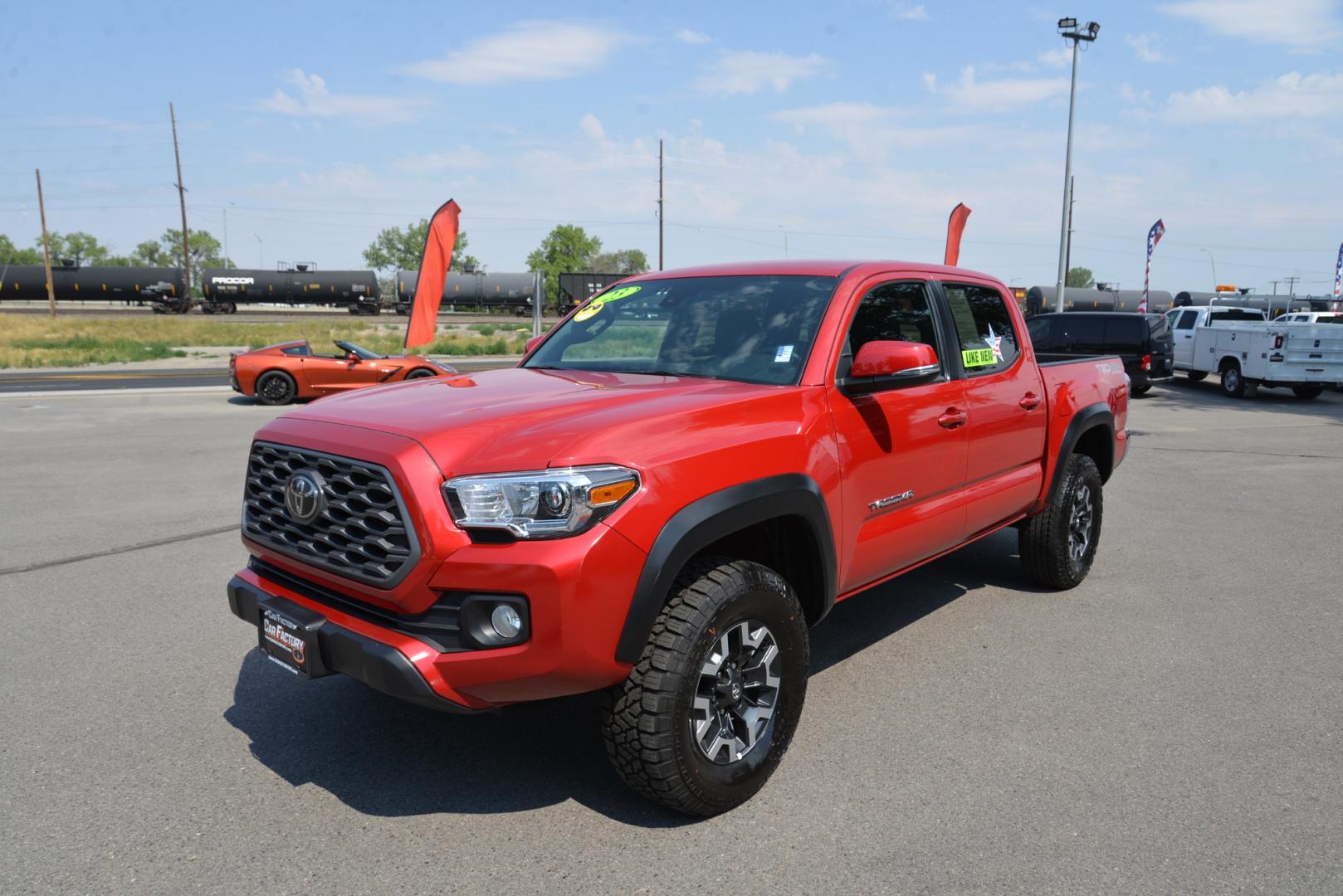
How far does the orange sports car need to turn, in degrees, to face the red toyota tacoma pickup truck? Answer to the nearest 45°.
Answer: approximately 90° to its right

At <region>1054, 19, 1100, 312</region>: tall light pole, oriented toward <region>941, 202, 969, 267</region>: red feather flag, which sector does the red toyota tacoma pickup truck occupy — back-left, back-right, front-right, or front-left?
front-left

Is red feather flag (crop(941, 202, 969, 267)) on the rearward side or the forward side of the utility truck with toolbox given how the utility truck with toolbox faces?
on the forward side

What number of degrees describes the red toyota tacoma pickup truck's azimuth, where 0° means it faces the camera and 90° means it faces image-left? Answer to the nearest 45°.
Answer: approximately 45°

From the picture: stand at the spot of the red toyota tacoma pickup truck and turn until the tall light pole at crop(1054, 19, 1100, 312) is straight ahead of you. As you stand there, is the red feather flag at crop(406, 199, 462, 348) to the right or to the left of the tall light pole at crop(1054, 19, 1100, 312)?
left

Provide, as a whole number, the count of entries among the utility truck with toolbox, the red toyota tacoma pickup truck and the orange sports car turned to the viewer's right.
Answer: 1

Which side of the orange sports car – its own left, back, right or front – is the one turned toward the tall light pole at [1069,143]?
front

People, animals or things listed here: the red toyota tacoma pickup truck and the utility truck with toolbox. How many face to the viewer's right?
0

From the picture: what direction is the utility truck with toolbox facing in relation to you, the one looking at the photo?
facing away from the viewer and to the left of the viewer

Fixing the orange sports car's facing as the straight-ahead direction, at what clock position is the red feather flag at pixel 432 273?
The red feather flag is roughly at 10 o'clock from the orange sports car.

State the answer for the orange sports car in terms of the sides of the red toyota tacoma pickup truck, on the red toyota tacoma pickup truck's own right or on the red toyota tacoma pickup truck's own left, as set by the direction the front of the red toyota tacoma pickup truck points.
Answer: on the red toyota tacoma pickup truck's own right

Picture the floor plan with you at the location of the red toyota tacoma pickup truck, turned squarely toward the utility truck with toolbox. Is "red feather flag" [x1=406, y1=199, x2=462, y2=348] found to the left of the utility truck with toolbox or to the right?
left

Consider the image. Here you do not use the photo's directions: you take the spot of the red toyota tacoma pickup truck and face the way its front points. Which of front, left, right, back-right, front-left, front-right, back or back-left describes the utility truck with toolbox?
back

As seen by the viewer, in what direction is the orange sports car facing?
to the viewer's right

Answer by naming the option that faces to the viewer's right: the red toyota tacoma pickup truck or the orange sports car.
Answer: the orange sports car

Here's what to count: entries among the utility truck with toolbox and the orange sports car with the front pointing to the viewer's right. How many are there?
1
